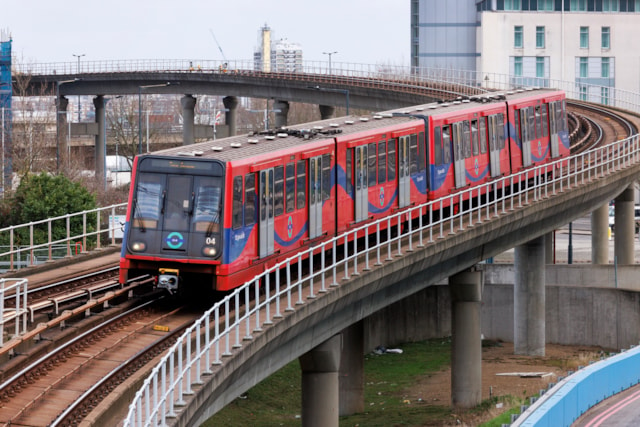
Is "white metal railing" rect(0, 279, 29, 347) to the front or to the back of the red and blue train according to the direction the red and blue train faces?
to the front

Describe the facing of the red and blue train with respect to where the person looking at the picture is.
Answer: facing the viewer and to the left of the viewer
